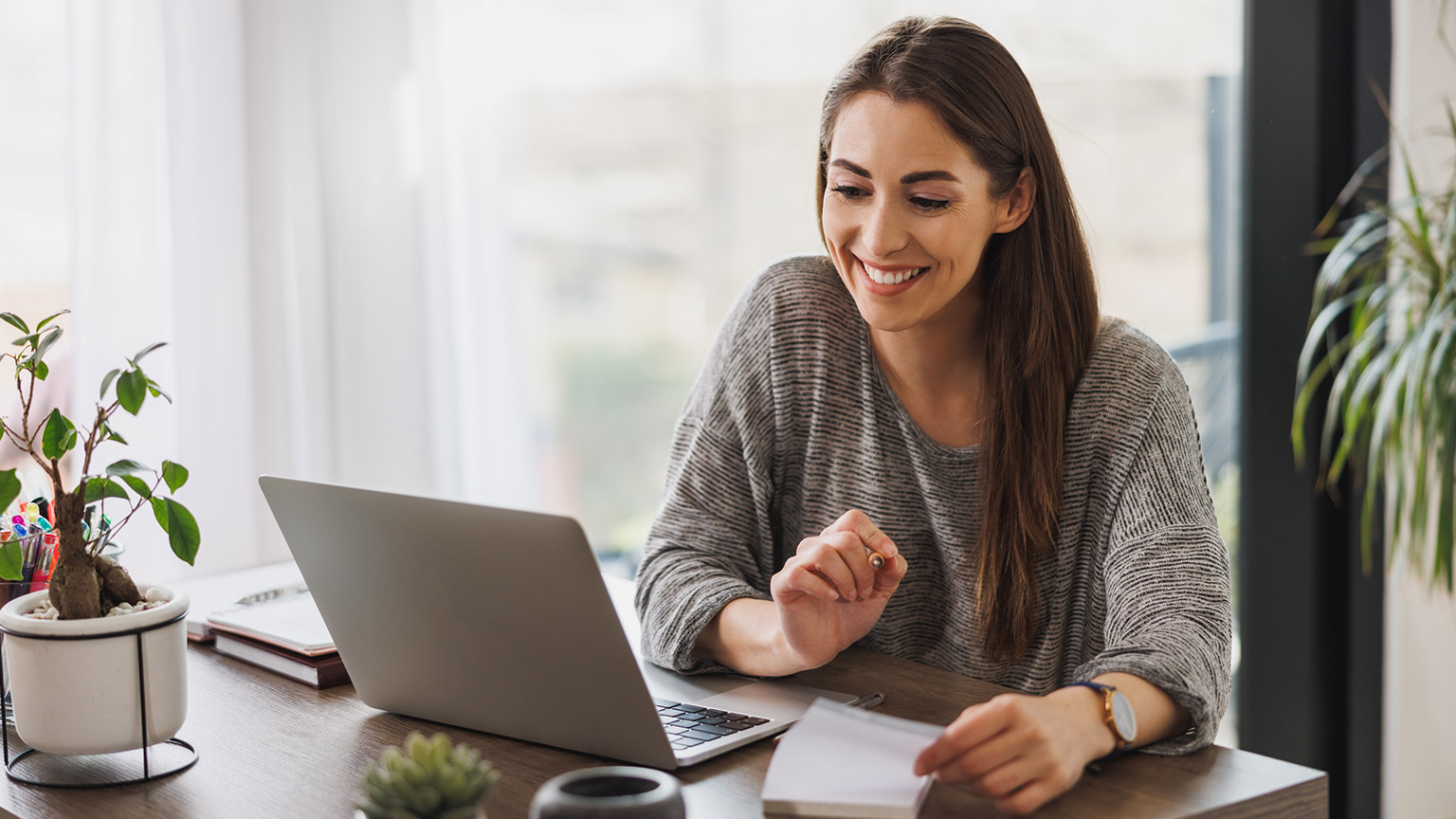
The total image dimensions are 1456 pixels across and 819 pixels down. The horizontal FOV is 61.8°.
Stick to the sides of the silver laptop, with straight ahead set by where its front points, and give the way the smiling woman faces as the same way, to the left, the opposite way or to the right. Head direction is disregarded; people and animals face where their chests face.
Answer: the opposite way

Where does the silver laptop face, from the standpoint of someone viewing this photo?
facing away from the viewer and to the right of the viewer

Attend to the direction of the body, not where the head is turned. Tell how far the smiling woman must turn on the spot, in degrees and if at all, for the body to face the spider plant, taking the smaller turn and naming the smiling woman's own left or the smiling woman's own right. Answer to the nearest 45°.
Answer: approximately 90° to the smiling woman's own left

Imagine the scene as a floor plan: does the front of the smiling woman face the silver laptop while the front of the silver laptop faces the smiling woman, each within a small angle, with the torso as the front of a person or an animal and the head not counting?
yes

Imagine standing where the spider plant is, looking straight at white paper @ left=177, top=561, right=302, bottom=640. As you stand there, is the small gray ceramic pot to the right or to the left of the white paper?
left

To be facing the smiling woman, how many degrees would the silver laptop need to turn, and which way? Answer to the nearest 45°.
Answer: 0° — it already faces them

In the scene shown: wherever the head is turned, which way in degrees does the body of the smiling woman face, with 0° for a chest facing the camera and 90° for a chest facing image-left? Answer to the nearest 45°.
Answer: approximately 45°
